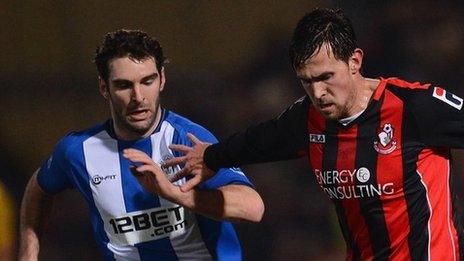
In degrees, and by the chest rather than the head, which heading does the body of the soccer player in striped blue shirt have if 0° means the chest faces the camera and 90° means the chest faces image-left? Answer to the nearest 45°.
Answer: approximately 0°

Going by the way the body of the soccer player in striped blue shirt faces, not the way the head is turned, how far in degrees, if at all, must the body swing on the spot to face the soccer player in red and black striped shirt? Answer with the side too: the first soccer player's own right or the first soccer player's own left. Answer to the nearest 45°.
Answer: approximately 45° to the first soccer player's own left

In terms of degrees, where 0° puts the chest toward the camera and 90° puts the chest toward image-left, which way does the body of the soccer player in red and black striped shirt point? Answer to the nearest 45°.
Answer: approximately 45°

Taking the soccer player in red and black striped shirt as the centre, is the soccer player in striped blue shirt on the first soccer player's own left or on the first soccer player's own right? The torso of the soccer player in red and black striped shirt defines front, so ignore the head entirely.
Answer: on the first soccer player's own right
